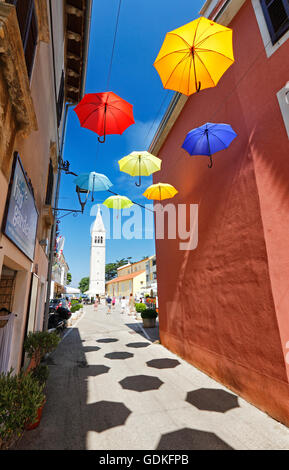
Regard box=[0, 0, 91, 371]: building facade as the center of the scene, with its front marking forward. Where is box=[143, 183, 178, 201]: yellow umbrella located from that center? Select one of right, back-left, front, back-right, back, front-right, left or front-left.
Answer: front-left

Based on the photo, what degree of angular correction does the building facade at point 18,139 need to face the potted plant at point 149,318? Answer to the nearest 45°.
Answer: approximately 45° to its left

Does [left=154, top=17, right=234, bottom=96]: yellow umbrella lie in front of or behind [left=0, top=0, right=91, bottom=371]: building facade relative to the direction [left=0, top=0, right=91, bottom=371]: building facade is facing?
in front

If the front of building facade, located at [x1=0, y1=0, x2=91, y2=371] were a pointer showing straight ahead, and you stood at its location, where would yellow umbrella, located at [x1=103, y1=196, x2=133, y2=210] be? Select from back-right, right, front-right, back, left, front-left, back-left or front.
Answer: front-left

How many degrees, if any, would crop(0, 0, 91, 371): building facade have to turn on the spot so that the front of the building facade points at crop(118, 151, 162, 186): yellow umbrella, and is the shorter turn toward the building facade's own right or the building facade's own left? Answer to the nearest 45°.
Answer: approximately 45° to the building facade's own left

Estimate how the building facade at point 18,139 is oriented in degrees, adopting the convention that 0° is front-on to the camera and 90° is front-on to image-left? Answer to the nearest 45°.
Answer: approximately 270°
